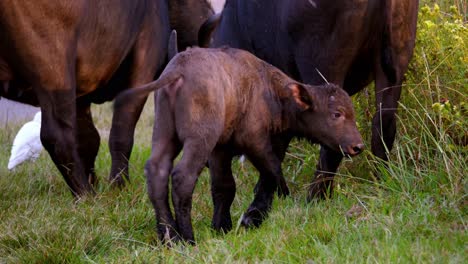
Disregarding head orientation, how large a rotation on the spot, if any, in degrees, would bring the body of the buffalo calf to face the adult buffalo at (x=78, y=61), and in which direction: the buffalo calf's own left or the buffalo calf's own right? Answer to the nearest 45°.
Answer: approximately 90° to the buffalo calf's own left

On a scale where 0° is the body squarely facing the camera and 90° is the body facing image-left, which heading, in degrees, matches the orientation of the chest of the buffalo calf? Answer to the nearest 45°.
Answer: approximately 225°

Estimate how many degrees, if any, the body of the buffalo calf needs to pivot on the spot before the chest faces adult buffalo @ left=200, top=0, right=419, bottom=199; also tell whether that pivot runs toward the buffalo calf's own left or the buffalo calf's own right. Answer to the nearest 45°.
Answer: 0° — it already faces it

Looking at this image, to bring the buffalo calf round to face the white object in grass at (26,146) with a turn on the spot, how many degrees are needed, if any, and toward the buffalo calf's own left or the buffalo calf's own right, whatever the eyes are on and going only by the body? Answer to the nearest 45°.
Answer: approximately 90° to the buffalo calf's own left
